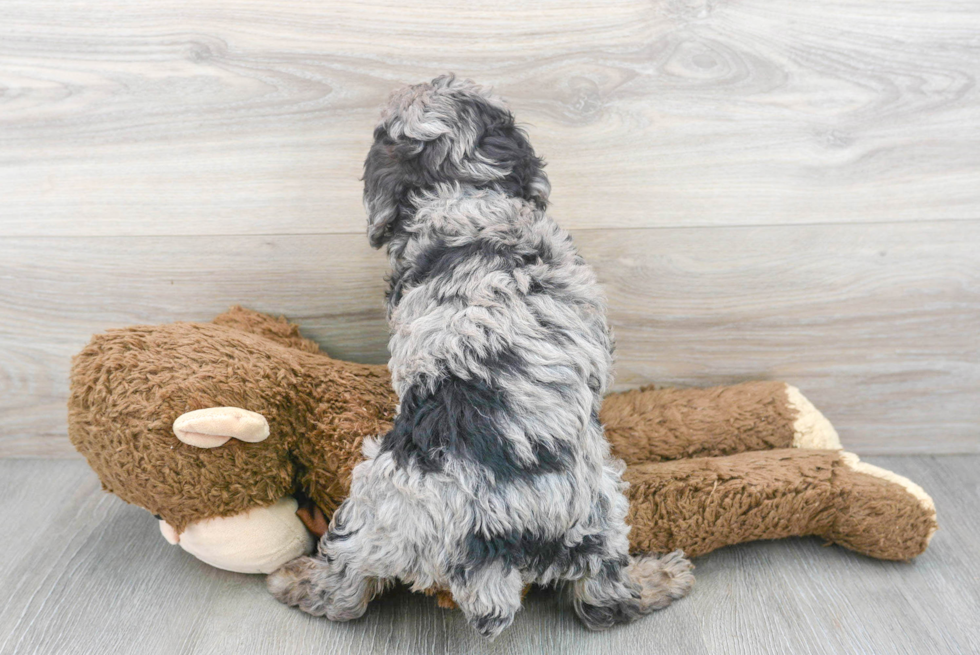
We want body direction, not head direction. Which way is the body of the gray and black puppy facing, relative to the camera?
away from the camera
